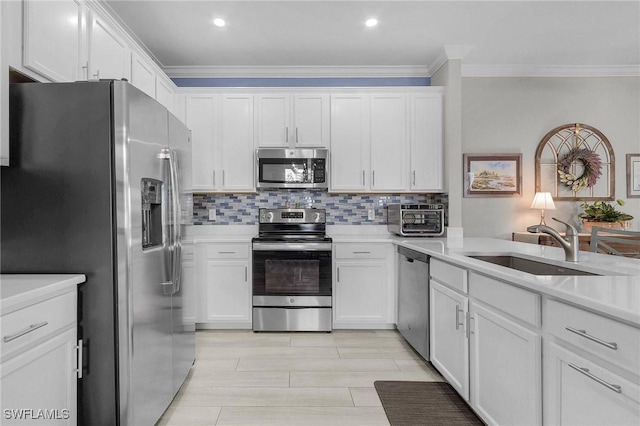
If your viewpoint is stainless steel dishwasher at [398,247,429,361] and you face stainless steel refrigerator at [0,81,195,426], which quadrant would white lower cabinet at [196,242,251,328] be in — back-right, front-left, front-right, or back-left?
front-right

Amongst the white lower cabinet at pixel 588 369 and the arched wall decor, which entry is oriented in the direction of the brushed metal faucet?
the arched wall decor

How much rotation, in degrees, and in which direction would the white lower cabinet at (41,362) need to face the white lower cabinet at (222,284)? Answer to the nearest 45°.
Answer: approximately 90° to its left

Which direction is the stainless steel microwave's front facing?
toward the camera

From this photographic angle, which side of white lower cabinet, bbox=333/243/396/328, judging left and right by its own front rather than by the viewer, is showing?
front

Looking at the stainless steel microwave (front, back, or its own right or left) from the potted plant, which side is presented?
left

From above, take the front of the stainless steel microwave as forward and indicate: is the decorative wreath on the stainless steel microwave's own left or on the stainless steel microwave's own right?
on the stainless steel microwave's own left

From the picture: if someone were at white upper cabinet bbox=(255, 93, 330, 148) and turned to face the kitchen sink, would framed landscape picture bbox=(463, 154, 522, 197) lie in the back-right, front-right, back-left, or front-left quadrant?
front-left

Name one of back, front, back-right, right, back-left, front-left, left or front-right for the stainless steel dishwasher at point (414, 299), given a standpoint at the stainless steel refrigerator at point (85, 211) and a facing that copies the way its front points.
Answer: front-left

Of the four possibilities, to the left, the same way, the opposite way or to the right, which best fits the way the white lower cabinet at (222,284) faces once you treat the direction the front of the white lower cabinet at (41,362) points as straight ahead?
to the right

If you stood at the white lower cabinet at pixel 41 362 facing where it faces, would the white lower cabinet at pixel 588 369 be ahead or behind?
ahead

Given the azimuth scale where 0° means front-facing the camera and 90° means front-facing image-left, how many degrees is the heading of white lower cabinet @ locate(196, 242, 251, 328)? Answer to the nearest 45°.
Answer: approximately 0°

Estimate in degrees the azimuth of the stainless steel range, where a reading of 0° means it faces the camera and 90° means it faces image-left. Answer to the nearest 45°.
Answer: approximately 0°

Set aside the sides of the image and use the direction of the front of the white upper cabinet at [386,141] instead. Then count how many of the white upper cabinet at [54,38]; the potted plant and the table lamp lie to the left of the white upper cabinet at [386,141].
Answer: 2

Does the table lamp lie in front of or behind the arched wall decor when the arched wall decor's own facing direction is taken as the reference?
in front

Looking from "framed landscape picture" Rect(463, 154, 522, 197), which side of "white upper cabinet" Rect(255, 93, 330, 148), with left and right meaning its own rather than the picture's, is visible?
left

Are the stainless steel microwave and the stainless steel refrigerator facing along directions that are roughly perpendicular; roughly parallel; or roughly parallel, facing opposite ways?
roughly perpendicular
